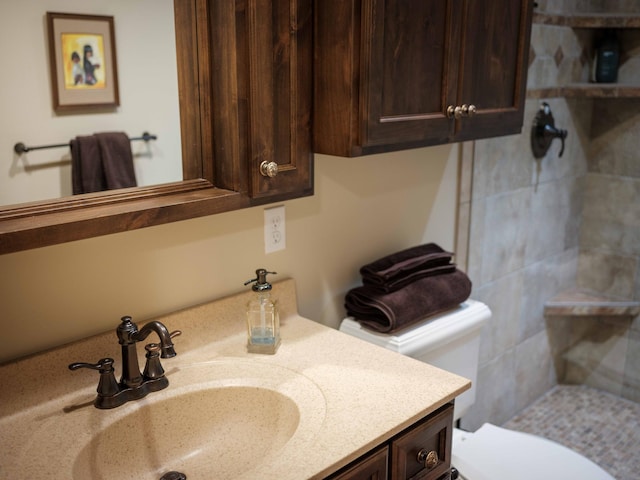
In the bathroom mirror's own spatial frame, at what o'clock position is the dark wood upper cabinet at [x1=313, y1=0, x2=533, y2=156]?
The dark wood upper cabinet is roughly at 10 o'clock from the bathroom mirror.

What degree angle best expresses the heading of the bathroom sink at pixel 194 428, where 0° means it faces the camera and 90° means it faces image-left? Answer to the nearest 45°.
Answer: approximately 315°

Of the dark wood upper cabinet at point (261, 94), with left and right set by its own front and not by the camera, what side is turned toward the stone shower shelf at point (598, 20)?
left

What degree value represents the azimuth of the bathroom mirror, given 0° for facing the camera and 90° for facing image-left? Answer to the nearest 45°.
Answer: approximately 315°

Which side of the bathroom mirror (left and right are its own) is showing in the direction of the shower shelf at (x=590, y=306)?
left
